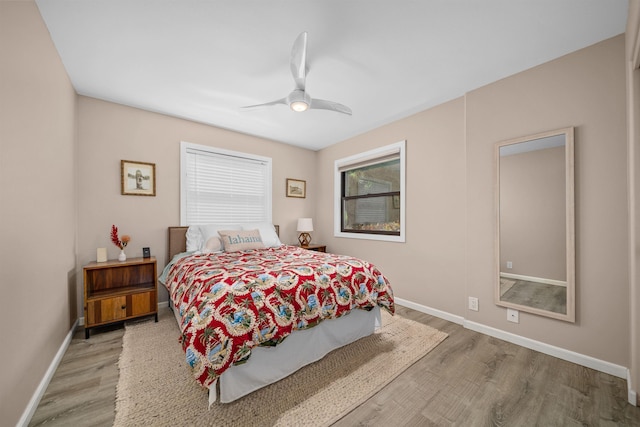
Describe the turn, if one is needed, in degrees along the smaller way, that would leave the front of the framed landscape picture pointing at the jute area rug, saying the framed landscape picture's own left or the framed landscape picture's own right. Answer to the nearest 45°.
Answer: approximately 45° to the framed landscape picture's own right

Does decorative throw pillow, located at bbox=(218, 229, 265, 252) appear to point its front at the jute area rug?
yes

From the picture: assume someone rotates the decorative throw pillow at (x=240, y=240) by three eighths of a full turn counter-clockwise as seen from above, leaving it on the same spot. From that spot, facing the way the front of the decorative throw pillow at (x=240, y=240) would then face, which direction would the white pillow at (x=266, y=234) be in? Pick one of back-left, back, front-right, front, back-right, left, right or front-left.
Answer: front

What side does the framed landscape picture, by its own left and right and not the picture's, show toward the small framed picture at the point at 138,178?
right

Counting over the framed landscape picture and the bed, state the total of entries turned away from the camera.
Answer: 0

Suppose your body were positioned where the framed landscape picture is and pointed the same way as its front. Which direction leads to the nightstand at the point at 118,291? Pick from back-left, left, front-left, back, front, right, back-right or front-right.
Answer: right

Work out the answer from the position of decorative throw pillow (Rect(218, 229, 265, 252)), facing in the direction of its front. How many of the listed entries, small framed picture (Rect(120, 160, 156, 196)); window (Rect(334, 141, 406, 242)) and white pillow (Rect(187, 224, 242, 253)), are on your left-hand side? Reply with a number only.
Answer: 1

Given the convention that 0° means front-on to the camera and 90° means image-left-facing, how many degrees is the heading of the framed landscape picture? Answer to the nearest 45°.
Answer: approximately 315°

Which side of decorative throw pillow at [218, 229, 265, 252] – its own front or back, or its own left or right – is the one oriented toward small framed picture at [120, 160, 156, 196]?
right

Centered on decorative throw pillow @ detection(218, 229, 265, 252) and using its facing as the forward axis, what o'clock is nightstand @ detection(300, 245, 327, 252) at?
The nightstand is roughly at 8 o'clock from the decorative throw pillow.

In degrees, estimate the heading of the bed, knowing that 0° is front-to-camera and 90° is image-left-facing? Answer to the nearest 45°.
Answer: approximately 315°
